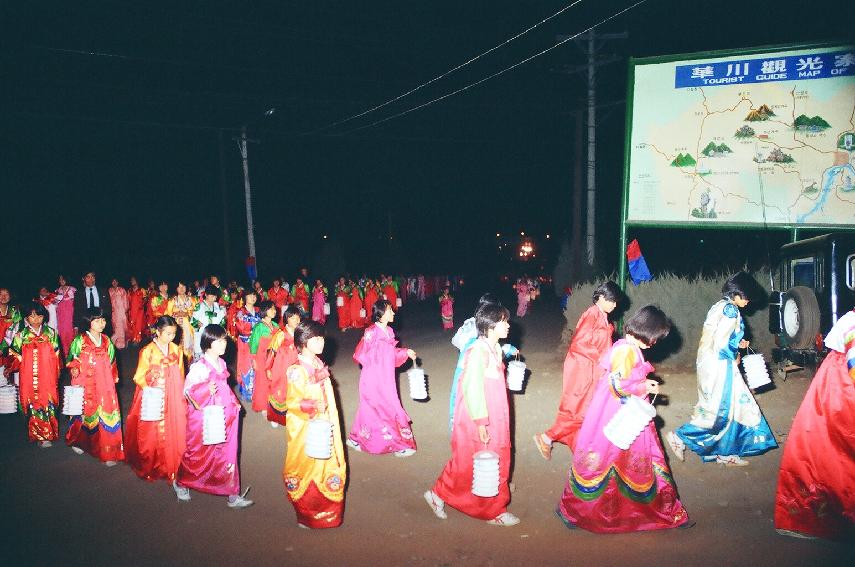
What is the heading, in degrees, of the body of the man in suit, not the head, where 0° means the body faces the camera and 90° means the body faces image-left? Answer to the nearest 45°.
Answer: approximately 0°

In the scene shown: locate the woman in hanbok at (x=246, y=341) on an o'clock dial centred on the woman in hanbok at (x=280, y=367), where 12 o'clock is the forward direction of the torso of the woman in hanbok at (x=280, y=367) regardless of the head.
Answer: the woman in hanbok at (x=246, y=341) is roughly at 7 o'clock from the woman in hanbok at (x=280, y=367).

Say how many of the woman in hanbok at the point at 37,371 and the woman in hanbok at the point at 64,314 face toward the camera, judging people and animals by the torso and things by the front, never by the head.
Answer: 2

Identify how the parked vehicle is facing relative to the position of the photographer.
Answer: facing away from the viewer and to the right of the viewer

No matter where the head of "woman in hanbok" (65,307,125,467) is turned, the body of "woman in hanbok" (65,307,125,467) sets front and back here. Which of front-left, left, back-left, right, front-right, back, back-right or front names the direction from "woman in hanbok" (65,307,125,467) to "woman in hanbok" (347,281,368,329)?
left

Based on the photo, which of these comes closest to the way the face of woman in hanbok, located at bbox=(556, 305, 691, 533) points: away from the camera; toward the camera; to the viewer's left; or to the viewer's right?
to the viewer's right

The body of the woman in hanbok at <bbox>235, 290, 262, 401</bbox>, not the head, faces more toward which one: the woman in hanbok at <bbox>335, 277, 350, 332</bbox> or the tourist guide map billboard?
the tourist guide map billboard

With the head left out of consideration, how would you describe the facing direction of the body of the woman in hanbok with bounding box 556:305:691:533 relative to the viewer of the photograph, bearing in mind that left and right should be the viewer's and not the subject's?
facing to the right of the viewer

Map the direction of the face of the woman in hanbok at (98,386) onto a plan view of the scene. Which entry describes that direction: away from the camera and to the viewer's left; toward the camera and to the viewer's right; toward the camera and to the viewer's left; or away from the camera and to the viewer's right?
toward the camera and to the viewer's right

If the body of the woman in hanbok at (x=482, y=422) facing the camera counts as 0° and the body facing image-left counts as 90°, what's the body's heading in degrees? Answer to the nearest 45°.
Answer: approximately 270°

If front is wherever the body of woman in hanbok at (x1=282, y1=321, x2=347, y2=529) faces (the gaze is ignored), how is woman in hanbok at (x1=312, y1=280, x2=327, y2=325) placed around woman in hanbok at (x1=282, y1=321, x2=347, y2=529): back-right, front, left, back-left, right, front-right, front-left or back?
back-left

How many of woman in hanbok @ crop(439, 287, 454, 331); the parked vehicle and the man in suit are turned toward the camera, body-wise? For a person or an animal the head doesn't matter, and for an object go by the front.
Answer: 2

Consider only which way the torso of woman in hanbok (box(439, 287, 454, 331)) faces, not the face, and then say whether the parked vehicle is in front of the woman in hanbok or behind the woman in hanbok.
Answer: in front

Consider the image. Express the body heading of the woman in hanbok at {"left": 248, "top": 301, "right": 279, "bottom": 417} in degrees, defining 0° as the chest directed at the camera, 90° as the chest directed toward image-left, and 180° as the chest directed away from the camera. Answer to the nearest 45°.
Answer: approximately 315°

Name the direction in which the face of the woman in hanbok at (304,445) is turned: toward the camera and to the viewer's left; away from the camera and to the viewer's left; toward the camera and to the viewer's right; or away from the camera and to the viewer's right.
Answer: toward the camera and to the viewer's right
